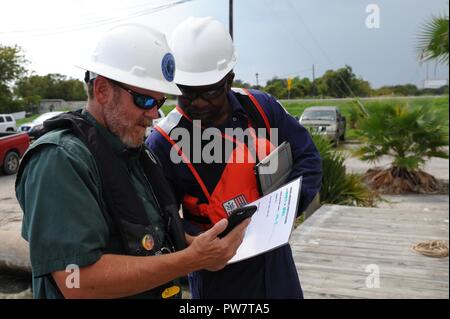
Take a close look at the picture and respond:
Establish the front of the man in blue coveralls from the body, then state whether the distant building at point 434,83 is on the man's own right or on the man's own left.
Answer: on the man's own left

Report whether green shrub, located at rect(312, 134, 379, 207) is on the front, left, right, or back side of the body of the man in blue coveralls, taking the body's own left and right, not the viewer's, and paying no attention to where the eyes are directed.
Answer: back

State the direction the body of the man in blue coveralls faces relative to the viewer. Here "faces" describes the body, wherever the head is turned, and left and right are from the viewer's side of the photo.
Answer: facing the viewer

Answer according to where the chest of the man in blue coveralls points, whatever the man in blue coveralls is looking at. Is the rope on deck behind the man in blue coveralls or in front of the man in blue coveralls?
behind

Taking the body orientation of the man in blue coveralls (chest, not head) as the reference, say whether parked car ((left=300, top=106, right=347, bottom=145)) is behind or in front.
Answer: behind

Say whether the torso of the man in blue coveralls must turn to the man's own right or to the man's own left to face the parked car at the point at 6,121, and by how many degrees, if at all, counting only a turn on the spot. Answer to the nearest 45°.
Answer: approximately 135° to the man's own right

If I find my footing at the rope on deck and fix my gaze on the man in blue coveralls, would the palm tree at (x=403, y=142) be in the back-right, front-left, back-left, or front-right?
back-right

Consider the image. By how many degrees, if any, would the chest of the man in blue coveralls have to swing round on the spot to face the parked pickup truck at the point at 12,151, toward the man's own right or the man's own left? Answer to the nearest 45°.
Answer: approximately 90° to the man's own right

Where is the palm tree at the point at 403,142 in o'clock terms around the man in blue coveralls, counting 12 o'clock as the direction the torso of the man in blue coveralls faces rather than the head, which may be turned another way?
The palm tree is roughly at 7 o'clock from the man in blue coveralls.
